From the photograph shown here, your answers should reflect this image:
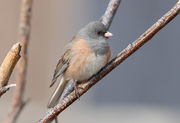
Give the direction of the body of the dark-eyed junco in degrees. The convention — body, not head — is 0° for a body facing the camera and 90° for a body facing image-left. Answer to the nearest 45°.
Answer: approximately 315°

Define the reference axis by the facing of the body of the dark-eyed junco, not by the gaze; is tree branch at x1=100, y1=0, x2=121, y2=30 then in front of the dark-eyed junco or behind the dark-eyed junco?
in front

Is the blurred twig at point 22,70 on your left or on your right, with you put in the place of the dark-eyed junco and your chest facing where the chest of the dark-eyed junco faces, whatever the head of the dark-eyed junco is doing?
on your right
